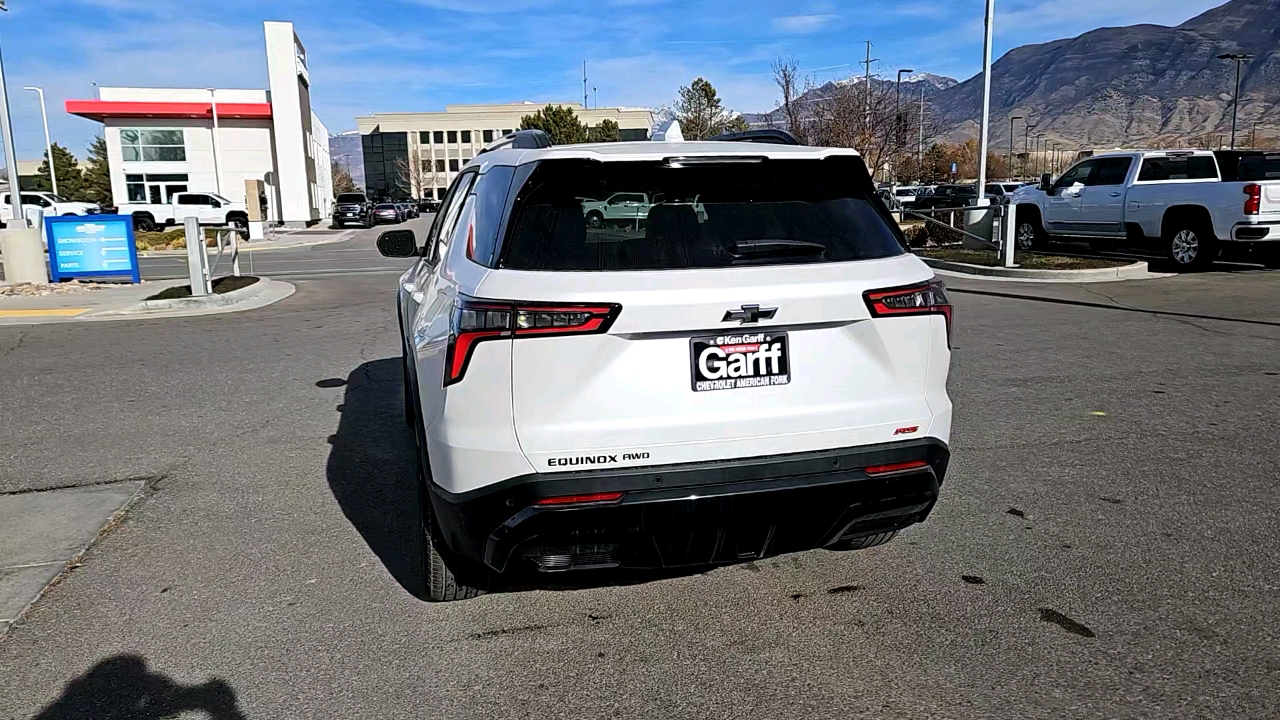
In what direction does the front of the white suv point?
away from the camera

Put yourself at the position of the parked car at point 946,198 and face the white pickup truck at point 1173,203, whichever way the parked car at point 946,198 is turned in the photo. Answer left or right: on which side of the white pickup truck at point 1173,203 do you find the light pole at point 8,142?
right

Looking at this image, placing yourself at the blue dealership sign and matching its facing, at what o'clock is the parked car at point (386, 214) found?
The parked car is roughly at 7 o'clock from the blue dealership sign.

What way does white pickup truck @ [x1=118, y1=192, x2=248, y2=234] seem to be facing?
to the viewer's right

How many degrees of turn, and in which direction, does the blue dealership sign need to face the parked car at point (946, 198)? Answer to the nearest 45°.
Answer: approximately 90° to its left

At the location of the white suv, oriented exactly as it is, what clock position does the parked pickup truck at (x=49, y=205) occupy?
The parked pickup truck is roughly at 11 o'clock from the white suv.

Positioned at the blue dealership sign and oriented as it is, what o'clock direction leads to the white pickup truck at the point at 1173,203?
The white pickup truck is roughly at 10 o'clock from the blue dealership sign.

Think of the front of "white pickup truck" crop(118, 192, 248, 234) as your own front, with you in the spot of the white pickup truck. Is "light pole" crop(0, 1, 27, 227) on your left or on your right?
on your right

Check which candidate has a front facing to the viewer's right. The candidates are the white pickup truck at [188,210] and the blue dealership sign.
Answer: the white pickup truck

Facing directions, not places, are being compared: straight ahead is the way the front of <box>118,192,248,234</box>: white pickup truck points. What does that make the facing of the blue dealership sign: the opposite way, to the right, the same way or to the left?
to the right

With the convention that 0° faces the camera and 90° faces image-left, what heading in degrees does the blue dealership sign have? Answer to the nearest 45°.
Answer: approximately 0°

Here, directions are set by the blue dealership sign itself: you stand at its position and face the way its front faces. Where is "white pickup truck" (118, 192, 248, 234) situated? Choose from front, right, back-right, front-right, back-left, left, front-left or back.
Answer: back
